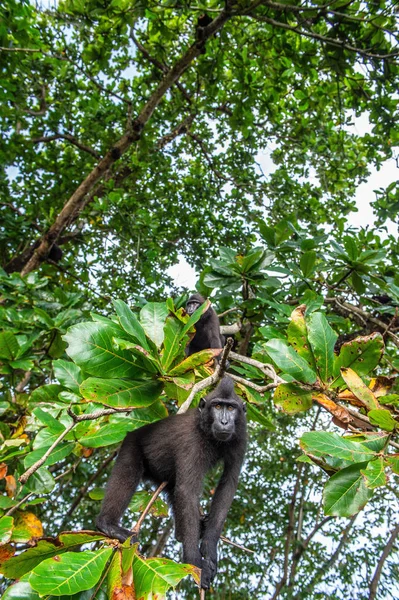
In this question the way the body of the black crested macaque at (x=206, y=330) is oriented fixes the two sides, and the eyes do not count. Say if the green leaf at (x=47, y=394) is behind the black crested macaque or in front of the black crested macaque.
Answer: in front

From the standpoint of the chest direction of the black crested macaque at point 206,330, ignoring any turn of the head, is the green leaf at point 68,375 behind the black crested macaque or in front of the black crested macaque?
in front

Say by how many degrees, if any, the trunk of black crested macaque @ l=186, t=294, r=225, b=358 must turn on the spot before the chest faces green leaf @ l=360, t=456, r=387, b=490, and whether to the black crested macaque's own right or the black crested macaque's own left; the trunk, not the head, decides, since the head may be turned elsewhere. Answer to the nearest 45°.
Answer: approximately 45° to the black crested macaque's own left

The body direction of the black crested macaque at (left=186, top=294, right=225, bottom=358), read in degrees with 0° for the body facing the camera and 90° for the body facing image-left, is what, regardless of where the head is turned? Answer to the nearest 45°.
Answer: approximately 45°

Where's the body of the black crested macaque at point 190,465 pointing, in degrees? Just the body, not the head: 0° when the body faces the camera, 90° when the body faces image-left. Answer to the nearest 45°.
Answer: approximately 315°
